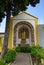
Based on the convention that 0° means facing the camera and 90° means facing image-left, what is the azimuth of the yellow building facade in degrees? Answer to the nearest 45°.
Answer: approximately 0°
